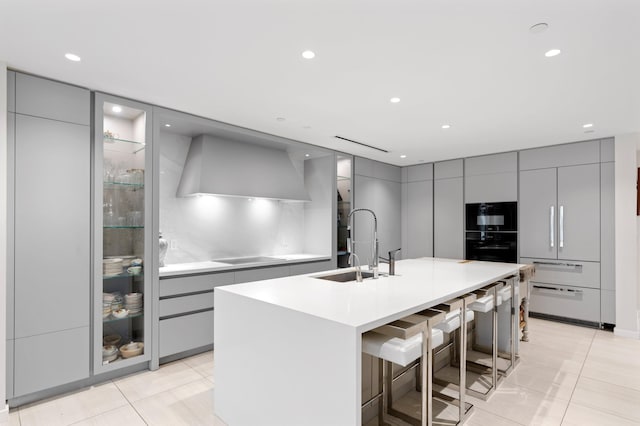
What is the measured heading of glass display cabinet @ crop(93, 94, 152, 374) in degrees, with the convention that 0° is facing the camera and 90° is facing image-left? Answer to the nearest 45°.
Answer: approximately 315°

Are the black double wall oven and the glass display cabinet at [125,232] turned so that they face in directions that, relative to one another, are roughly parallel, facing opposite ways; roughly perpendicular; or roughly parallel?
roughly perpendicular

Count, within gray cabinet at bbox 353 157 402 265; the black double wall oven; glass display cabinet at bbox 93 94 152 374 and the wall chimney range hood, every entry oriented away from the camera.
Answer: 0

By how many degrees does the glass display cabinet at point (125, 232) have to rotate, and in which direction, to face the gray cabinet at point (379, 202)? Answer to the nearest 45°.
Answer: approximately 45° to its left

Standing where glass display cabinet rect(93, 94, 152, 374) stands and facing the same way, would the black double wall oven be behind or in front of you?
in front

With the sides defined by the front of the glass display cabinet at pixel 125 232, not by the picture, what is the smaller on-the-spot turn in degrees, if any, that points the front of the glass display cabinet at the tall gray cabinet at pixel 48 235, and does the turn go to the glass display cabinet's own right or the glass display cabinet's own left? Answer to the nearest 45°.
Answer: approximately 90° to the glass display cabinet's own right

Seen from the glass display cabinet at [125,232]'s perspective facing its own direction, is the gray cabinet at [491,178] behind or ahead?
ahead

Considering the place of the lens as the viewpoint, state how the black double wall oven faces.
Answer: facing the viewer

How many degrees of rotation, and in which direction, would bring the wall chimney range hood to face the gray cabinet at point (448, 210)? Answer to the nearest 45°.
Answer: approximately 45° to its left

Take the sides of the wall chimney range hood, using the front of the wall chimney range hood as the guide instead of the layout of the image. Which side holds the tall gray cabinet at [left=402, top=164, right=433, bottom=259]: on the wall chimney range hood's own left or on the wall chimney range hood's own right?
on the wall chimney range hood's own left

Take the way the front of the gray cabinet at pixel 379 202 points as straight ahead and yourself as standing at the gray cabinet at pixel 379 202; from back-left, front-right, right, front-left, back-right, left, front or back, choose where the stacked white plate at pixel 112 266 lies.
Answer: right
